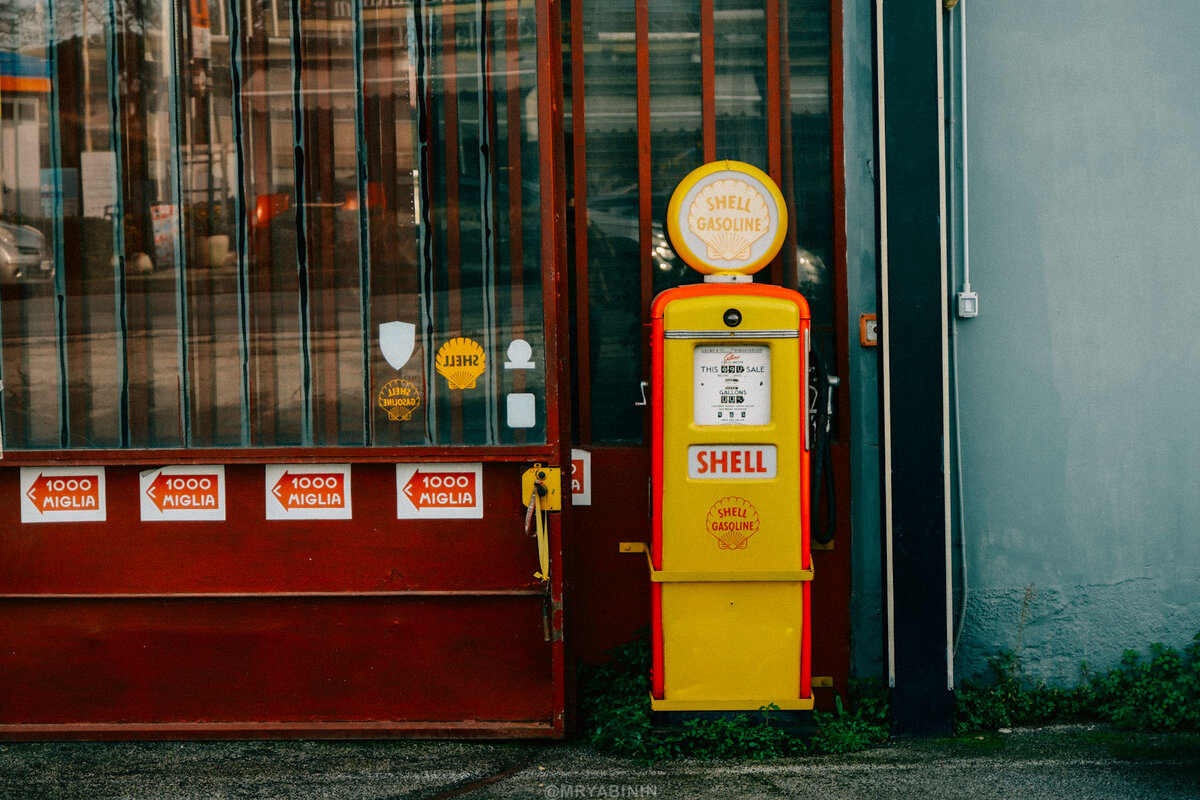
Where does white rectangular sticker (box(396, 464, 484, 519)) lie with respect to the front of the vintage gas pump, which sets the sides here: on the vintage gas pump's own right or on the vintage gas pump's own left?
on the vintage gas pump's own right

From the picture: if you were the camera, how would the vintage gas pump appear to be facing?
facing the viewer

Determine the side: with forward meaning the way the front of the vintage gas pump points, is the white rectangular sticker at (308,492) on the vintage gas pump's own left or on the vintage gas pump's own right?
on the vintage gas pump's own right

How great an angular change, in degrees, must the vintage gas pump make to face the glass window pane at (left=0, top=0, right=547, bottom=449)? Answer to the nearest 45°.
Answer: approximately 90° to its right

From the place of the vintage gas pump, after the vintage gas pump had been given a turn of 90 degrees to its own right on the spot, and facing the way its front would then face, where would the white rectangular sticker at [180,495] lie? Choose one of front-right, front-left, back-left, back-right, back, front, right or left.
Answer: front

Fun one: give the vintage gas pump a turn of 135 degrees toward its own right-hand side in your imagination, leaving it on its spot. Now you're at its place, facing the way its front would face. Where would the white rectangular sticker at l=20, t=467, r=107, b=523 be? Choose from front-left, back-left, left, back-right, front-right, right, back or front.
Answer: front-left
